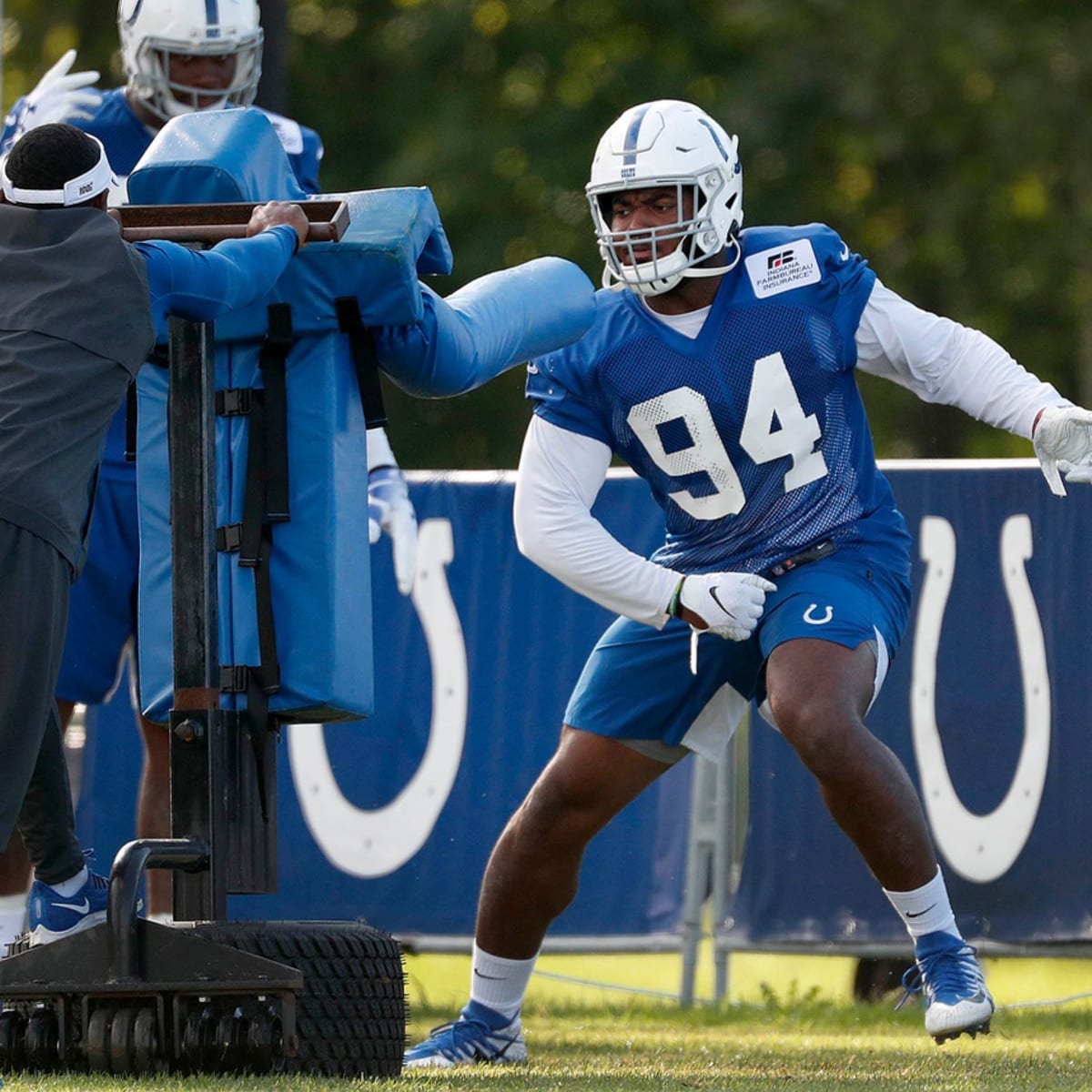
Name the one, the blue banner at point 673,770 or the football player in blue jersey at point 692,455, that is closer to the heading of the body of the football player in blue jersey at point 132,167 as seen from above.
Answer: the football player in blue jersey

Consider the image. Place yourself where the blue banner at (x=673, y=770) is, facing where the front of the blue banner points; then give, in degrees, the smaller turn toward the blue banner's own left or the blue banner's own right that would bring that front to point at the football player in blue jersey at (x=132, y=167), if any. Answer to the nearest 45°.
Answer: approximately 45° to the blue banner's own right

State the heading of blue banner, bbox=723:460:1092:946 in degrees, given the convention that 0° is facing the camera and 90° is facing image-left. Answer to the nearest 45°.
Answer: approximately 0°

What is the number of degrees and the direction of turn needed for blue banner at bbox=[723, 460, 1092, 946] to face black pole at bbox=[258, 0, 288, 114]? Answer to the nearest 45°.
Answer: approximately 135° to its right

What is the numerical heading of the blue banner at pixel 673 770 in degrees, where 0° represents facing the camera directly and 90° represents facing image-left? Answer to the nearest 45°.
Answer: approximately 0°

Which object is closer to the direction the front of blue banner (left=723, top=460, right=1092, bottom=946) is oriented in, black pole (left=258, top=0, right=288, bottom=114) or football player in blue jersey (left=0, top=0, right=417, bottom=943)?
the football player in blue jersey

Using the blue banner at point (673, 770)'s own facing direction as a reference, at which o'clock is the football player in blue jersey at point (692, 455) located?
The football player in blue jersey is roughly at 12 o'clock from the blue banner.
